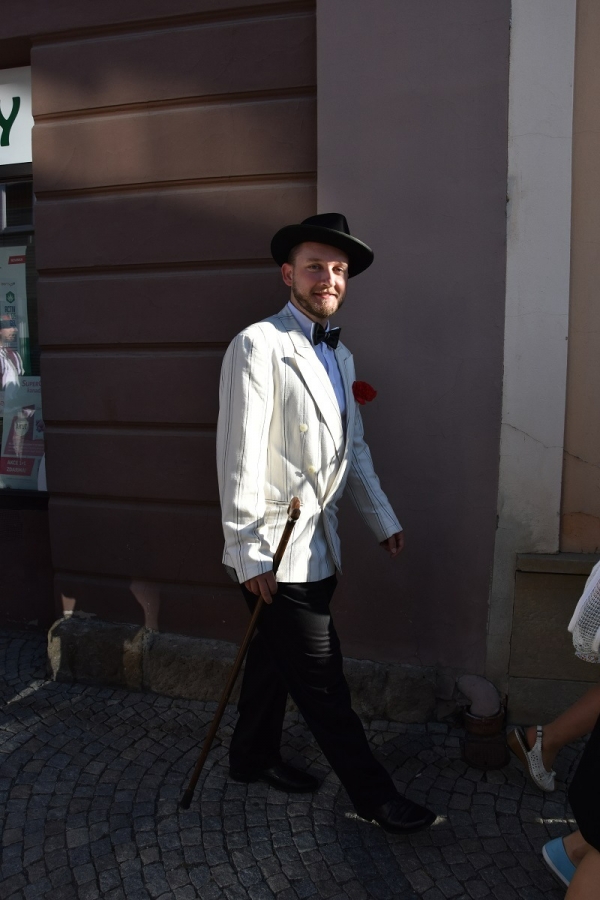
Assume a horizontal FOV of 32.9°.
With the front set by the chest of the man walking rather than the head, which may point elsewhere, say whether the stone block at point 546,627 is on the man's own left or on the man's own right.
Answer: on the man's own left

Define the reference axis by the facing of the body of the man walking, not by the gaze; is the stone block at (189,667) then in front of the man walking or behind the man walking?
behind

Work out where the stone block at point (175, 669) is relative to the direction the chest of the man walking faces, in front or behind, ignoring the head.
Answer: behind

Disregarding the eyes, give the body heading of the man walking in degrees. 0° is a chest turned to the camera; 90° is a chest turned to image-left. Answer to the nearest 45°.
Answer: approximately 315°

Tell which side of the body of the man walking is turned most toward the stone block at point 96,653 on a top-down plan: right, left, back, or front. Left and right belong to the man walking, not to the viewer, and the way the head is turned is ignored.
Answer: back
